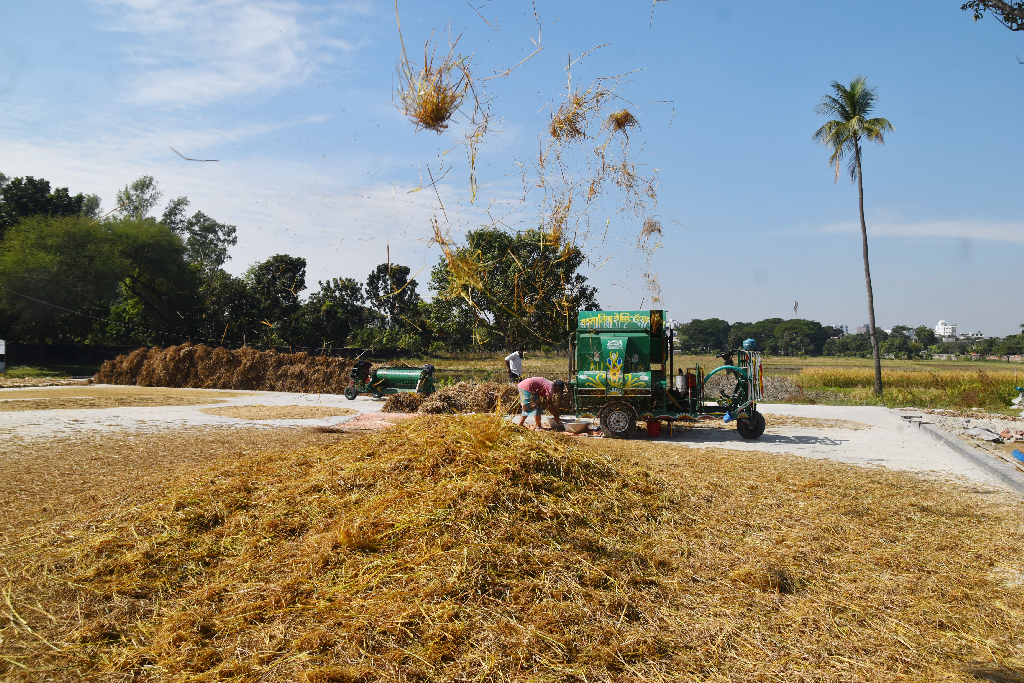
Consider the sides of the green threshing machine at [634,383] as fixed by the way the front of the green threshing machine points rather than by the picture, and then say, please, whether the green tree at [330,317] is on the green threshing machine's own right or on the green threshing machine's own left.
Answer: on the green threshing machine's own left

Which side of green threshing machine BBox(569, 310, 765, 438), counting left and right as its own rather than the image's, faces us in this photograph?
right

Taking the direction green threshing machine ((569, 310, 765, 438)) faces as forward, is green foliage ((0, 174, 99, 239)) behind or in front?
behind

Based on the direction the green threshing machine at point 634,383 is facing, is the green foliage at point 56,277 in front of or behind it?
behind

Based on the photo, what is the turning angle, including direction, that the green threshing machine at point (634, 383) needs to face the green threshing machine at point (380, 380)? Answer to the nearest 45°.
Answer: approximately 135° to its left
